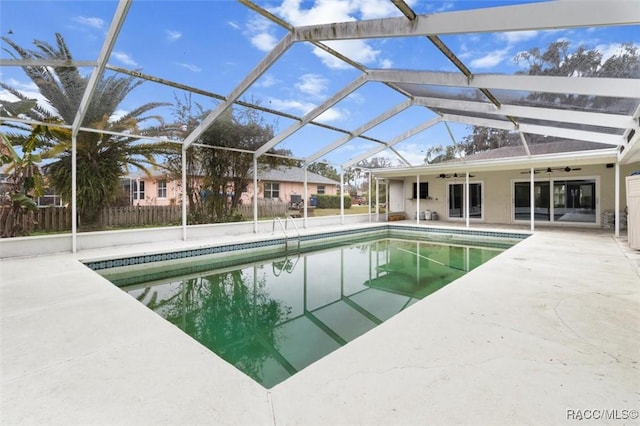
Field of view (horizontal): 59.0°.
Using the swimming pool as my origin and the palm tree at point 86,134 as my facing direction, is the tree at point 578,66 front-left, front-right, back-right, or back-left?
back-right

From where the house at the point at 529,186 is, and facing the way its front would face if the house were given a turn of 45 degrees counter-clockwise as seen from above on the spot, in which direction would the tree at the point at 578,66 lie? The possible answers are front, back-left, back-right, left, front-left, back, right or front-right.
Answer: back-left
